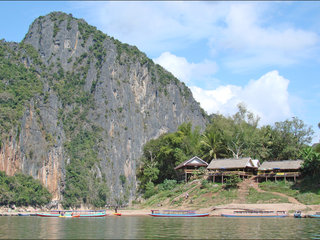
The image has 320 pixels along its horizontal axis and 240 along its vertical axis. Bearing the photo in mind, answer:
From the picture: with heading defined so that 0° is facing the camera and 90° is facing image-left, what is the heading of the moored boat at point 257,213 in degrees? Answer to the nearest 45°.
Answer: approximately 90°
